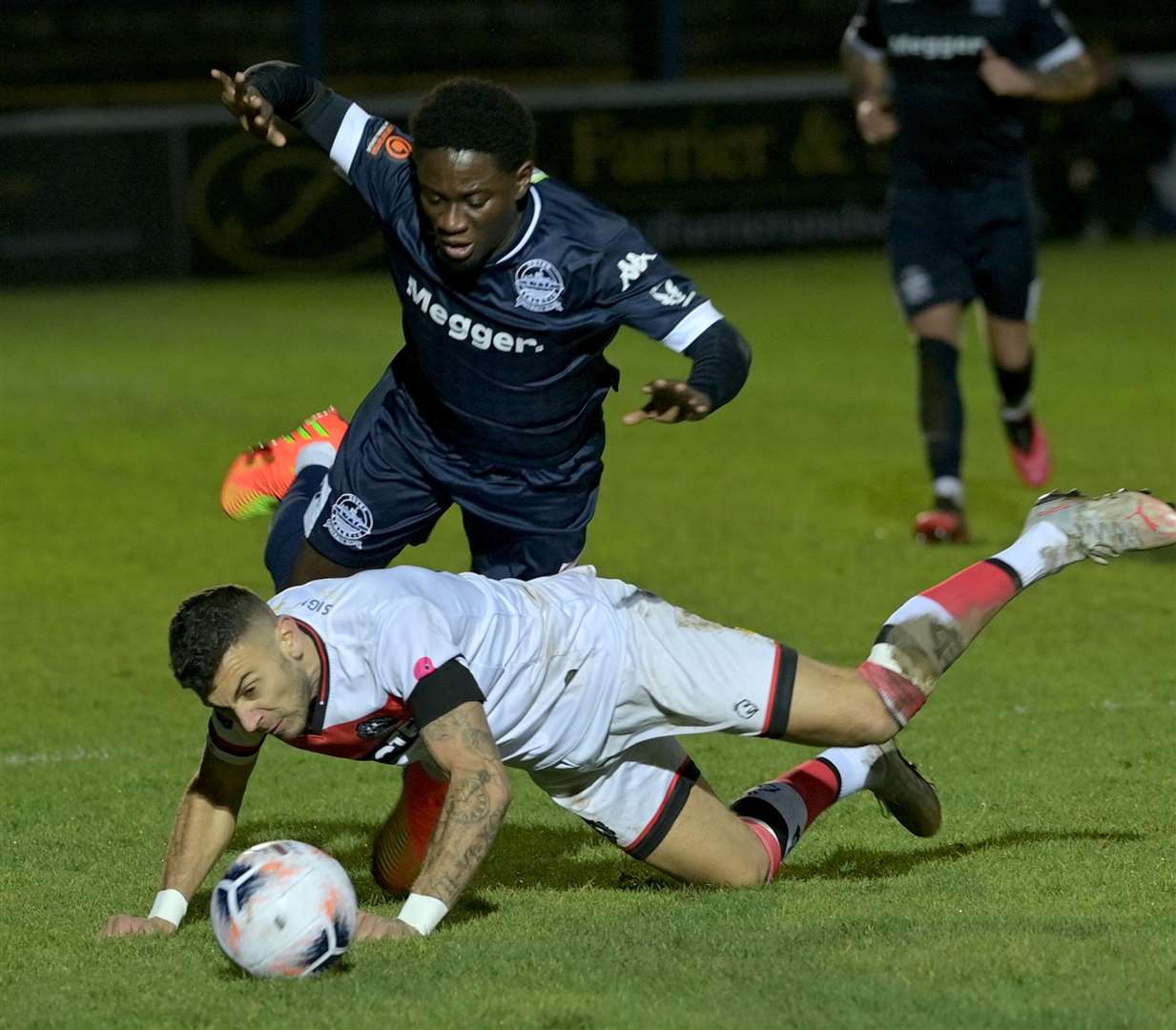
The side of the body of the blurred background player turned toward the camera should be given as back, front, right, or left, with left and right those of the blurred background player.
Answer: front

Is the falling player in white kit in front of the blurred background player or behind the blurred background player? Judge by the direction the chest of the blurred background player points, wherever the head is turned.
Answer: in front

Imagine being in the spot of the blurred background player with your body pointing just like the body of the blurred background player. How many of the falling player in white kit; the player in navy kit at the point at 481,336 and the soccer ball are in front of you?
3

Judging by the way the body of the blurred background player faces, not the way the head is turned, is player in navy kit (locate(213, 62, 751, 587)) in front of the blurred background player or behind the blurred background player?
in front

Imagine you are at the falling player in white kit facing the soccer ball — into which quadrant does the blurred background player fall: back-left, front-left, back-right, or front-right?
back-right

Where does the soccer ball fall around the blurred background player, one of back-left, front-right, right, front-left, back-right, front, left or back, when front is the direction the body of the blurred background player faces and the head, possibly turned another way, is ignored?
front
